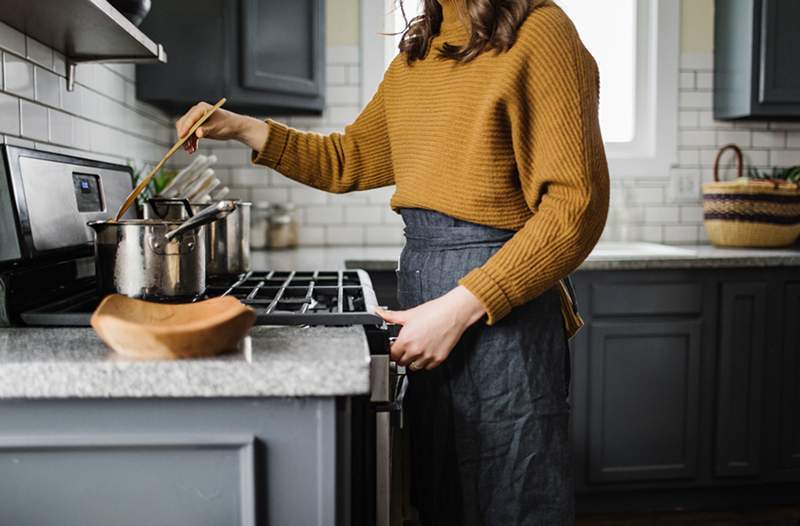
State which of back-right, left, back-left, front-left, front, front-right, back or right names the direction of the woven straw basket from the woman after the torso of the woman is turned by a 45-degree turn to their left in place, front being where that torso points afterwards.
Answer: back-left

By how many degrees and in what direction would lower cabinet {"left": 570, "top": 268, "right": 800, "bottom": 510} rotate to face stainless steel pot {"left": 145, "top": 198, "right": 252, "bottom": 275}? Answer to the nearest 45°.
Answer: approximately 45° to its right

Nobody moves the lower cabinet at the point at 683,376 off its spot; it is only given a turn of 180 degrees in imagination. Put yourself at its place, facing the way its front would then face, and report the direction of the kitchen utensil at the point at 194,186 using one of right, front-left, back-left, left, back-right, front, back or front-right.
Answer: back-left

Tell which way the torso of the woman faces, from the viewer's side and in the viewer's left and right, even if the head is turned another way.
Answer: facing the viewer and to the left of the viewer

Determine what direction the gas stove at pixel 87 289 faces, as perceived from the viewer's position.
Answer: facing to the right of the viewer

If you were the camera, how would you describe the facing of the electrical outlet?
facing the viewer

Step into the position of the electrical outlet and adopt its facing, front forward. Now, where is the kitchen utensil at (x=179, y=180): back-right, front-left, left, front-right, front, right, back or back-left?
front-right

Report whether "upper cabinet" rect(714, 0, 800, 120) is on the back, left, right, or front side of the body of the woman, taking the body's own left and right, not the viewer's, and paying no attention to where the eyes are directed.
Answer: back

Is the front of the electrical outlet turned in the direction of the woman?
yes

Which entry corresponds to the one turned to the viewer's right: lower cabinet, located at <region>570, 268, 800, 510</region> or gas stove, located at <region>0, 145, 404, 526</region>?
the gas stove

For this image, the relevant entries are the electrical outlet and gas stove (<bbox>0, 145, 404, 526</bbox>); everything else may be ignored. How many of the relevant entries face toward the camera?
1
